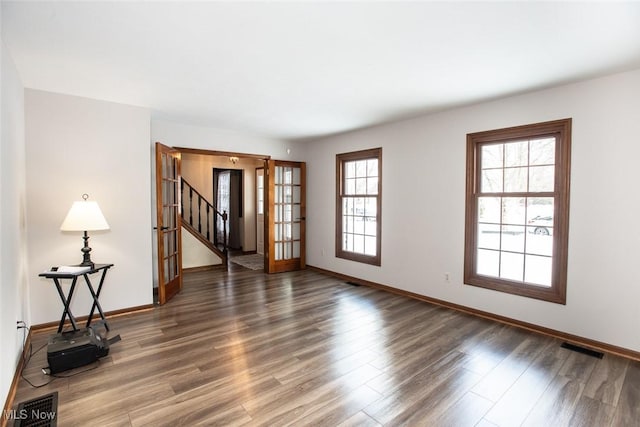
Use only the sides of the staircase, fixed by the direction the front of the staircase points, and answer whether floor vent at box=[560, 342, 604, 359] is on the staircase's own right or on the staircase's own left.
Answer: on the staircase's own right

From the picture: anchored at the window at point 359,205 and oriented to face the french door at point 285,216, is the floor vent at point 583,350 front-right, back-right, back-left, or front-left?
back-left

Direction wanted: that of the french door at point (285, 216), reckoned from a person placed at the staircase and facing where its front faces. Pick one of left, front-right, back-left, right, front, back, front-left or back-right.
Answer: front-right

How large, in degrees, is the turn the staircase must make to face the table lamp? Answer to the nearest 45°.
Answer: approximately 90° to its right

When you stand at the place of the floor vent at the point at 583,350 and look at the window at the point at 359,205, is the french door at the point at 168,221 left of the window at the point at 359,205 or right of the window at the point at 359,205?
left

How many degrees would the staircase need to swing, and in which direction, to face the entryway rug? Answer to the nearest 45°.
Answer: approximately 45° to its right

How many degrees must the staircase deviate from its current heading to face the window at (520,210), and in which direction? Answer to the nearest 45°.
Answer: approximately 45° to its right

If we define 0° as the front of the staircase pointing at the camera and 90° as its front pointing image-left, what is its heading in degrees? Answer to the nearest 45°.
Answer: approximately 270°

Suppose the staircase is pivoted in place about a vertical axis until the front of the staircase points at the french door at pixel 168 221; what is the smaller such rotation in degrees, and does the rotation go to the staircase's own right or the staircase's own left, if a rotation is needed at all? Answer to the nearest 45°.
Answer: approximately 90° to the staircase's own right

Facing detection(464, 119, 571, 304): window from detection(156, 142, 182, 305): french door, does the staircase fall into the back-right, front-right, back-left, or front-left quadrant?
back-left

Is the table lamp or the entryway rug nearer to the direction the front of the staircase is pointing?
the entryway rug
